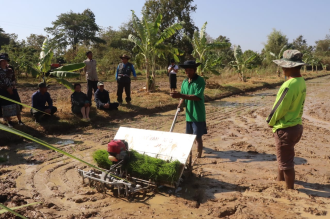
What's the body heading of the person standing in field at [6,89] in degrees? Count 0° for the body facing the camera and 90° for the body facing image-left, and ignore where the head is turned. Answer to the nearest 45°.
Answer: approximately 315°

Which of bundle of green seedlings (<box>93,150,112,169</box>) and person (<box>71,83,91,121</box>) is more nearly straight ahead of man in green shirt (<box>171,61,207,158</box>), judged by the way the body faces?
the bundle of green seedlings

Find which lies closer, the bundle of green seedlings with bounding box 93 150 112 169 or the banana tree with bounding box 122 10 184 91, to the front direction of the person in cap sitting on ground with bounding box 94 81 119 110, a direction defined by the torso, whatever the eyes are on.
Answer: the bundle of green seedlings

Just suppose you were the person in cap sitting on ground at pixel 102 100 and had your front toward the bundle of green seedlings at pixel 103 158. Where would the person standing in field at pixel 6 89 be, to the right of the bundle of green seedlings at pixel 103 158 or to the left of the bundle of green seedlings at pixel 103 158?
right

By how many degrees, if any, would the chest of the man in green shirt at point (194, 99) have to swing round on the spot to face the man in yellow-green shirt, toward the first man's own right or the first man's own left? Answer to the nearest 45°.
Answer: approximately 90° to the first man's own left

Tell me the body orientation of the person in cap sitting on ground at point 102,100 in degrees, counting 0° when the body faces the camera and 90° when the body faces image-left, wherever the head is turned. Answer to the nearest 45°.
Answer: approximately 315°

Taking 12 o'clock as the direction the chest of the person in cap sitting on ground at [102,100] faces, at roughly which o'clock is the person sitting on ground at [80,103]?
The person sitting on ground is roughly at 3 o'clock from the person in cap sitting on ground.
